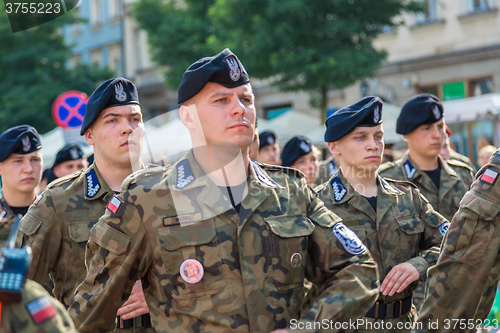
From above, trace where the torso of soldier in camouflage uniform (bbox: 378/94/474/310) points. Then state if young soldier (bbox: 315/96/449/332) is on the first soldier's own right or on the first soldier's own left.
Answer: on the first soldier's own right

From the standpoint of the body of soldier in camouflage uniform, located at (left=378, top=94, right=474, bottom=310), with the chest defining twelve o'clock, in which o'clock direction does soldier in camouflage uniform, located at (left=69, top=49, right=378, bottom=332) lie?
soldier in camouflage uniform, located at (left=69, top=49, right=378, bottom=332) is roughly at 2 o'clock from soldier in camouflage uniform, located at (left=378, top=94, right=474, bottom=310).

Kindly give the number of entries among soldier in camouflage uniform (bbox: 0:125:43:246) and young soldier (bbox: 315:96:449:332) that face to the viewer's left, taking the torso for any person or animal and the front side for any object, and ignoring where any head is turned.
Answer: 0

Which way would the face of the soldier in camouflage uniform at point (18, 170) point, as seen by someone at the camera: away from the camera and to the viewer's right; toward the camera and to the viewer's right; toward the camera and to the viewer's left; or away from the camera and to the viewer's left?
toward the camera and to the viewer's right

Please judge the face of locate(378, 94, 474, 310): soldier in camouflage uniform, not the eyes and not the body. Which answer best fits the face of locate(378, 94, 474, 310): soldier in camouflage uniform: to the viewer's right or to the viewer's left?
to the viewer's right

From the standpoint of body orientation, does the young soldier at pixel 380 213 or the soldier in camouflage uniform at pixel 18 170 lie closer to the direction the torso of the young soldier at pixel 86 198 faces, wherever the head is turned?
the young soldier

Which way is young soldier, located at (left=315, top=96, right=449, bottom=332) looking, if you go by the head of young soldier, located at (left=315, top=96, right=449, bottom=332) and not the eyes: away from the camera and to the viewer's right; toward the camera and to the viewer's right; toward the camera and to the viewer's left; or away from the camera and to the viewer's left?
toward the camera and to the viewer's right

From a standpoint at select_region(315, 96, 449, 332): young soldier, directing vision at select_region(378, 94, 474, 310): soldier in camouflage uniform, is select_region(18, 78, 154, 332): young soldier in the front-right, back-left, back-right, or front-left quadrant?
back-left

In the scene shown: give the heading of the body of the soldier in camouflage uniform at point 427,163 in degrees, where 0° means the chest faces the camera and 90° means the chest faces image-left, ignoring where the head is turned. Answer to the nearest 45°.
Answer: approximately 315°

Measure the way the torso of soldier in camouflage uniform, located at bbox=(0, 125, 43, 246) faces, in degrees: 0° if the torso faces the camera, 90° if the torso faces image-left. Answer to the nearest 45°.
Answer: approximately 315°

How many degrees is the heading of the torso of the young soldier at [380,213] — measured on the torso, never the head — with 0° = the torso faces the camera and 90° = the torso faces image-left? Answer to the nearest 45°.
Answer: approximately 315°
